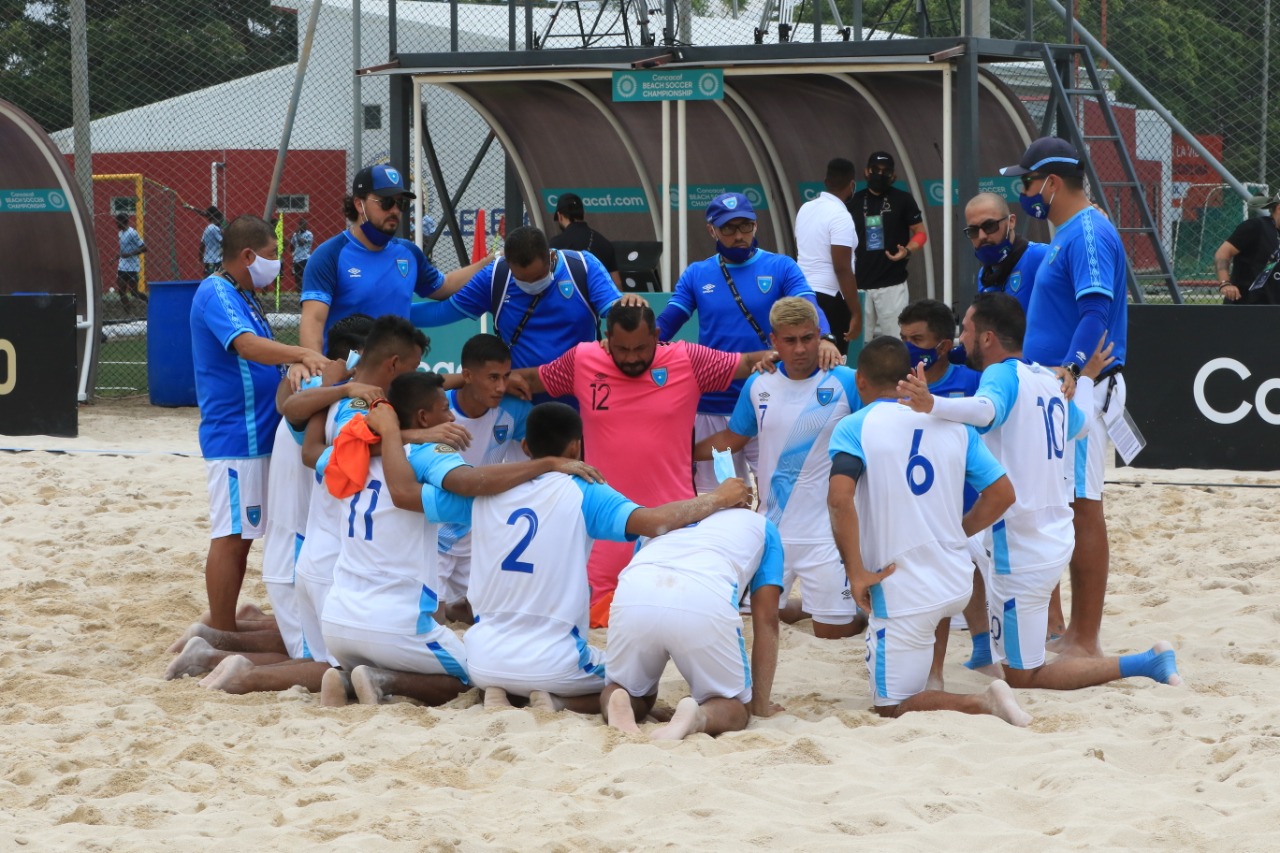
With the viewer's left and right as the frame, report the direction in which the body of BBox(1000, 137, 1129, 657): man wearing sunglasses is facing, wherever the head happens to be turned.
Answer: facing to the left of the viewer

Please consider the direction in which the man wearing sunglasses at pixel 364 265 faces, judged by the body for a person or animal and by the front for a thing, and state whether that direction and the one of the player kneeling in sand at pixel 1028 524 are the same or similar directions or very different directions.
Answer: very different directions

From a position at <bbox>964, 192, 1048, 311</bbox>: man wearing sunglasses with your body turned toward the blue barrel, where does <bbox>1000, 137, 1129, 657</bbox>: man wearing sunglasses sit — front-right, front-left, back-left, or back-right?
back-left

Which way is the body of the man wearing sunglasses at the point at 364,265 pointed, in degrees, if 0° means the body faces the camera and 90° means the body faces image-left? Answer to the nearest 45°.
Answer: approximately 315°

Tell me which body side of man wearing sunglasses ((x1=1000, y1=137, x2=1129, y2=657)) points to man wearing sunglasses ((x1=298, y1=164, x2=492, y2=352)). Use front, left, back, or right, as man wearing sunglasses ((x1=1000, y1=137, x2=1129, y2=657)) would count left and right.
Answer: front

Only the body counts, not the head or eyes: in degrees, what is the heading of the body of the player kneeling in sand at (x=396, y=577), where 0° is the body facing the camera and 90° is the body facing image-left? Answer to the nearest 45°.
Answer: approximately 225°

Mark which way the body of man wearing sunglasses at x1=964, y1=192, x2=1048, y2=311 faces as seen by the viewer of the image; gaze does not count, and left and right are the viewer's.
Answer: facing the viewer and to the left of the viewer

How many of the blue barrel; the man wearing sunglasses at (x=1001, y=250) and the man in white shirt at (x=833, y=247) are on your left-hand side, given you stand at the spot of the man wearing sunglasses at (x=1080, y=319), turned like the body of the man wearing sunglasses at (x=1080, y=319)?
0

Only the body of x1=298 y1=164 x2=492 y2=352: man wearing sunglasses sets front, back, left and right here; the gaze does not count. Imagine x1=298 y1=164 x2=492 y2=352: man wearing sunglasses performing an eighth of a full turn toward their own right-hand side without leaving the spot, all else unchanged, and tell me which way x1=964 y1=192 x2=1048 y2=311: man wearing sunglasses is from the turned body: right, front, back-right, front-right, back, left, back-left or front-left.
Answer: left

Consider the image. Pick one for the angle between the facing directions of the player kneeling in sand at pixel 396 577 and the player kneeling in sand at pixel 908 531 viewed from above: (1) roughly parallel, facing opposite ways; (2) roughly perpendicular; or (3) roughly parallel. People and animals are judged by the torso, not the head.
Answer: roughly perpendicular

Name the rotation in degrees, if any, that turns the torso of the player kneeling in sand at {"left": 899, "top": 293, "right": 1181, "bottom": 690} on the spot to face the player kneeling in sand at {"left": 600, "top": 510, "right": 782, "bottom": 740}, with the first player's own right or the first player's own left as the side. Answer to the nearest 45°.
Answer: approximately 90° to the first player's own left

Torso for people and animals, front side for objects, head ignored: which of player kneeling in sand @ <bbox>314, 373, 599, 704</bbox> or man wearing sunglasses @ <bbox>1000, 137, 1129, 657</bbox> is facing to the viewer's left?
the man wearing sunglasses

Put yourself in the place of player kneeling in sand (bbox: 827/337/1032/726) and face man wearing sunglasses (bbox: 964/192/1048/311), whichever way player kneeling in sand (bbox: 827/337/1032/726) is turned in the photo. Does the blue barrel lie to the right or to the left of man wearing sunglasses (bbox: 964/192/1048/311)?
left

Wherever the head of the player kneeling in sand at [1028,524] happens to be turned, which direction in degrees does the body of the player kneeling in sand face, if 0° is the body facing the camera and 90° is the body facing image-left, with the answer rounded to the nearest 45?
approximately 135°

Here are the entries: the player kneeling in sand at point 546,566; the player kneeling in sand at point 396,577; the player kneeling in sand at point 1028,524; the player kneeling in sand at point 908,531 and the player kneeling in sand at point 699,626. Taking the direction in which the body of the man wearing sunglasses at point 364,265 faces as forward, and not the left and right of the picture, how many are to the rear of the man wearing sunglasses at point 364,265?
0

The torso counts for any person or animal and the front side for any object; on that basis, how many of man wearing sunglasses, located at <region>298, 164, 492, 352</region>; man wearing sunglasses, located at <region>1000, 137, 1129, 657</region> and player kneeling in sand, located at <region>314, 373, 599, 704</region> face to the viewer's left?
1

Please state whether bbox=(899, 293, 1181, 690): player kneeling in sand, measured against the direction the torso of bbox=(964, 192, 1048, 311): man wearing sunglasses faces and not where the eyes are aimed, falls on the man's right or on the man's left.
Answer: on the man's left

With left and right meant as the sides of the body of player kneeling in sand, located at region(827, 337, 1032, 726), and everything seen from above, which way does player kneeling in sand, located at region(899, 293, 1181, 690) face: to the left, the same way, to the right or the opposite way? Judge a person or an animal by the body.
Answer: the same way

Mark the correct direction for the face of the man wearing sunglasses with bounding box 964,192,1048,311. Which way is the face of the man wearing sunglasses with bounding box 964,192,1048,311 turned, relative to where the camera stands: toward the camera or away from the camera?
toward the camera
